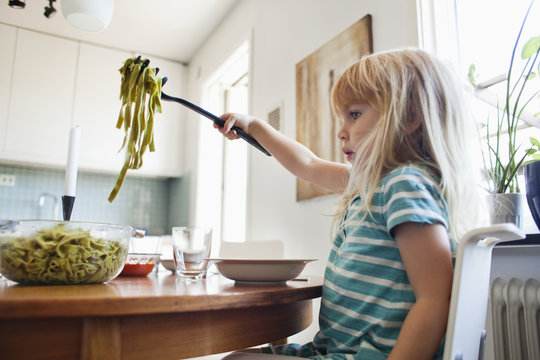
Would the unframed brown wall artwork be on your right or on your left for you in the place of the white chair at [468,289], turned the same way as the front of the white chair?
on your right

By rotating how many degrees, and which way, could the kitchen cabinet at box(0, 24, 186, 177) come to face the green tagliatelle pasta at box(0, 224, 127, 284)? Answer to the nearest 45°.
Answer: approximately 45° to its right

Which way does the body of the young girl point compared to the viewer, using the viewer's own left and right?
facing to the left of the viewer

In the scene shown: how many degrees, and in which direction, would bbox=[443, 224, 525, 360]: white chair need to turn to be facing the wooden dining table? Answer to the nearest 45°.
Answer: approximately 45° to its left

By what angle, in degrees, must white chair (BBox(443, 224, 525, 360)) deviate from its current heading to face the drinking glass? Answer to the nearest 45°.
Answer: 0° — it already faces it

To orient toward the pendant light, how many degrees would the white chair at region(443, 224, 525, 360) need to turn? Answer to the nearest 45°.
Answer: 0° — it already faces it
